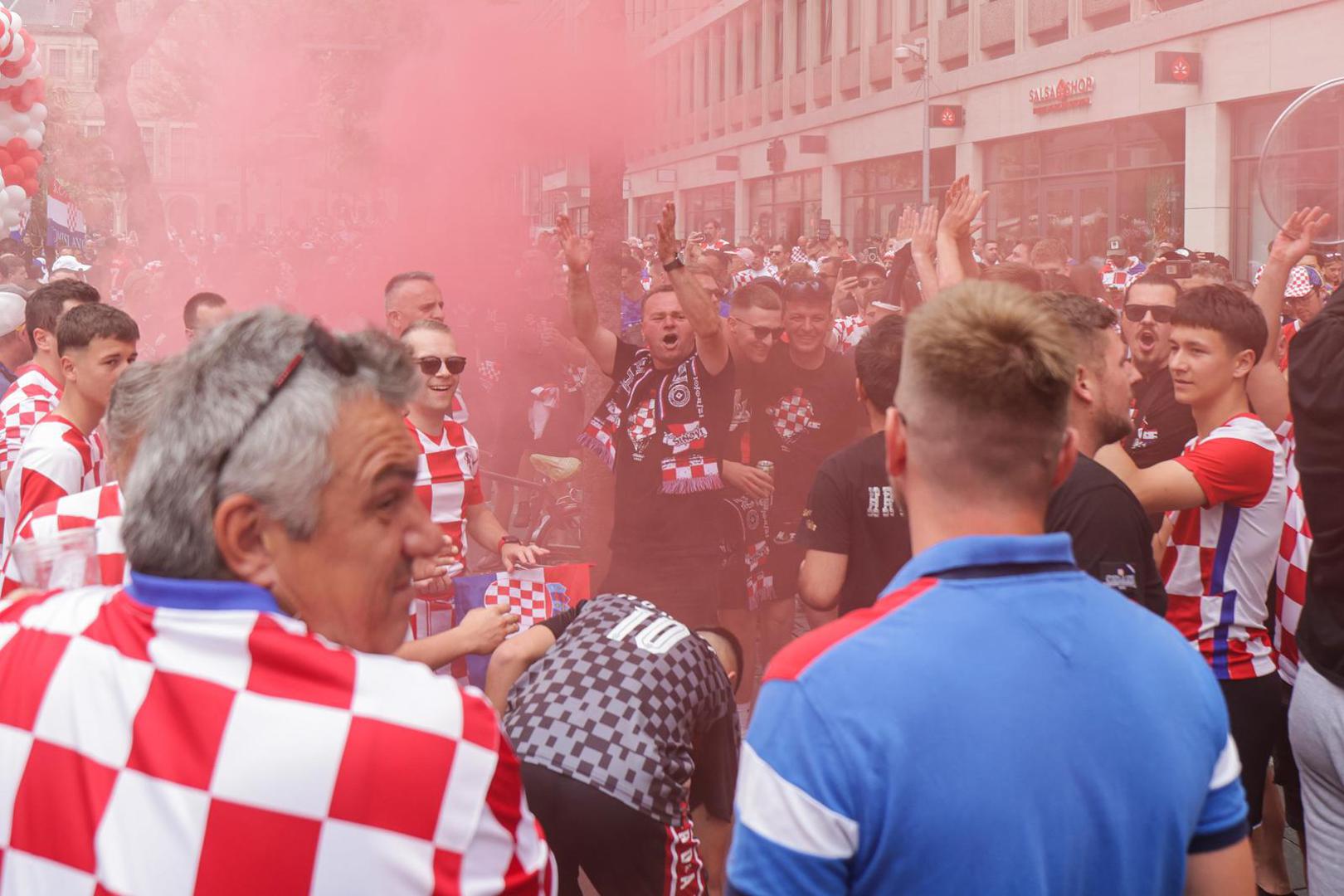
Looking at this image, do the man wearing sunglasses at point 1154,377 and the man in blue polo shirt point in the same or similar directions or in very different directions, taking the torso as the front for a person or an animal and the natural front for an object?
very different directions

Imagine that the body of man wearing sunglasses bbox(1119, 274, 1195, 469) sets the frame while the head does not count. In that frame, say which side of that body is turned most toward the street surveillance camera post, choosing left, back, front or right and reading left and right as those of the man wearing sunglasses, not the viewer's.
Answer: back

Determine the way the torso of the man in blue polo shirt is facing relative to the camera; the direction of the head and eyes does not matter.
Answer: away from the camera

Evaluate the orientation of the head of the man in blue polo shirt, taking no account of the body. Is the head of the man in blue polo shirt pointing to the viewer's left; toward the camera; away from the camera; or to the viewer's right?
away from the camera

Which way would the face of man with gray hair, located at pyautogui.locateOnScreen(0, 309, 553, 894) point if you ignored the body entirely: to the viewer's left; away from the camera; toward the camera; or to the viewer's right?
to the viewer's right

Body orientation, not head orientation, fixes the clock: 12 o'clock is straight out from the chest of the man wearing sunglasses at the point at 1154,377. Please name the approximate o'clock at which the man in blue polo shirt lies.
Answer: The man in blue polo shirt is roughly at 12 o'clock from the man wearing sunglasses.

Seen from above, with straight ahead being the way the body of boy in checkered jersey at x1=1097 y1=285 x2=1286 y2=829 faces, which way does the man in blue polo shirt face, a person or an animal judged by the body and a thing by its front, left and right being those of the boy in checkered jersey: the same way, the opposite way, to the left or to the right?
to the right

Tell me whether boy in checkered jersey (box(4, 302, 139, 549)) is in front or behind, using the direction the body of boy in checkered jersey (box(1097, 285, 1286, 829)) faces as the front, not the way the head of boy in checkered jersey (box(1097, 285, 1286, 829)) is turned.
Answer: in front

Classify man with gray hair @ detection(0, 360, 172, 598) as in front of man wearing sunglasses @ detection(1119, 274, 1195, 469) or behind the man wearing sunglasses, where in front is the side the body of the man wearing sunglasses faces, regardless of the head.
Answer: in front

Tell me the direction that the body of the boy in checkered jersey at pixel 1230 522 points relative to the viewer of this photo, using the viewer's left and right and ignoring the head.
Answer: facing to the left of the viewer

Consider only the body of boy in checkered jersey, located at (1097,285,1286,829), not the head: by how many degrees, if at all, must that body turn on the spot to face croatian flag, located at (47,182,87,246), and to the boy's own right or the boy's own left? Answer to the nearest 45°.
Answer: approximately 45° to the boy's own right
